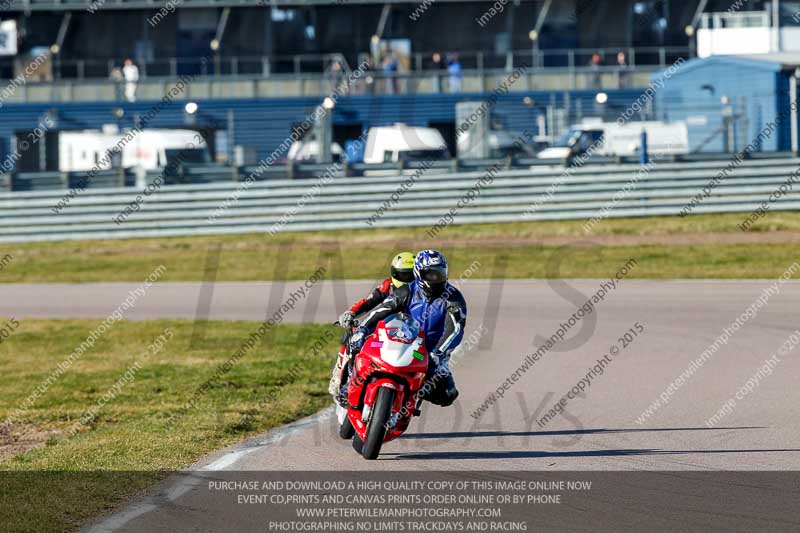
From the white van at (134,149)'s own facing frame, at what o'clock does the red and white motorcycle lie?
The red and white motorcycle is roughly at 3 o'clock from the white van.

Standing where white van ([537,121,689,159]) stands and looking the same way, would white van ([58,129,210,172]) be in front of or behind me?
in front

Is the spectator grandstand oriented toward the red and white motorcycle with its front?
yes

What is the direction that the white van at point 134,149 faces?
to the viewer's right

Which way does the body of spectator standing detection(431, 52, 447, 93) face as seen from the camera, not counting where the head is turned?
toward the camera

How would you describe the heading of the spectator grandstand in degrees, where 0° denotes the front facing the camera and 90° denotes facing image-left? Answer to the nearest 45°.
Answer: approximately 0°

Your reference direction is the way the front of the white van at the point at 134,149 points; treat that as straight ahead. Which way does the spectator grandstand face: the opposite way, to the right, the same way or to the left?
to the right

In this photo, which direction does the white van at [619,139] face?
to the viewer's left

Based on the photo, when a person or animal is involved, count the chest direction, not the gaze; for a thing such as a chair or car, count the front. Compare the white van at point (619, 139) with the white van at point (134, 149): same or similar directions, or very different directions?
very different directions

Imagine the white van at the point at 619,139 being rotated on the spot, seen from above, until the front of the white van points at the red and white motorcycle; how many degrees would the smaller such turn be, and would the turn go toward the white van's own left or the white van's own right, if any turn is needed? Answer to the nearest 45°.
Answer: approximately 90° to the white van's own left

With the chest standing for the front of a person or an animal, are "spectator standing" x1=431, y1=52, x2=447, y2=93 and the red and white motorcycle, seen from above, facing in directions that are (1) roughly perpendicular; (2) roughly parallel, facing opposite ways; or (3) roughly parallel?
roughly parallel

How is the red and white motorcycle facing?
toward the camera

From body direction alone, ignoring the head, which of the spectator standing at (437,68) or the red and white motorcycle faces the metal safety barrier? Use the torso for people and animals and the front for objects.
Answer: the spectator standing

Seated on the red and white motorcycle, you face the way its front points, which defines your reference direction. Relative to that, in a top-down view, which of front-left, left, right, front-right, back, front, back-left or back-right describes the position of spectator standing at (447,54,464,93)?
back

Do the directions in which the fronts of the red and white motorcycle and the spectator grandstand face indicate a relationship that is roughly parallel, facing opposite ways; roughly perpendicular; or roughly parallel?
roughly parallel

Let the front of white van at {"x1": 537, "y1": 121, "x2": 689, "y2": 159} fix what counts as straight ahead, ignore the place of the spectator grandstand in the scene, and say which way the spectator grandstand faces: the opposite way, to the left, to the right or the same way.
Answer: to the left

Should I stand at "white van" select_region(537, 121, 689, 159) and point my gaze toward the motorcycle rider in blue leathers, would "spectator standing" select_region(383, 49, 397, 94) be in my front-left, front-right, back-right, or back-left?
back-right

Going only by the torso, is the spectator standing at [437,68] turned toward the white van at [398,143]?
yes

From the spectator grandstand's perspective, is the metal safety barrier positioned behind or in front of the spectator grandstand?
in front

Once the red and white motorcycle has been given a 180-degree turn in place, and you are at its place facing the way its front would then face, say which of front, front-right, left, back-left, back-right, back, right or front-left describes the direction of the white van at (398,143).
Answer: front
